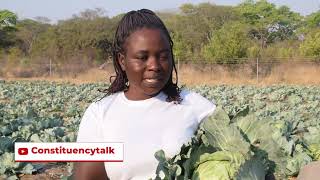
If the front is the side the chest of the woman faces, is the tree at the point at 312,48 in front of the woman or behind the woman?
behind

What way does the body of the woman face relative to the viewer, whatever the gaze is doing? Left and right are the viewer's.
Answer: facing the viewer

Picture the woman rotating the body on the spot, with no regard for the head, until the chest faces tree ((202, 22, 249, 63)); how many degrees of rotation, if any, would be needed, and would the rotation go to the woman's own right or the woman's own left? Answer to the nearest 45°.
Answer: approximately 180°

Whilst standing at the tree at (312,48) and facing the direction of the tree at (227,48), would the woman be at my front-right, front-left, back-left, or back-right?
front-left

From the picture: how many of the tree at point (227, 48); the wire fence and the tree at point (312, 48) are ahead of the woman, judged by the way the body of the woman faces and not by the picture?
0

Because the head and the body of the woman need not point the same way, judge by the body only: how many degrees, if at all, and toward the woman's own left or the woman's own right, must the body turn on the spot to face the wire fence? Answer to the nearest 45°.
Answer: approximately 180°

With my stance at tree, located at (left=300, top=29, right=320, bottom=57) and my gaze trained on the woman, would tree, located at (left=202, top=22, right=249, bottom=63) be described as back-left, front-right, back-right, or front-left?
front-right
